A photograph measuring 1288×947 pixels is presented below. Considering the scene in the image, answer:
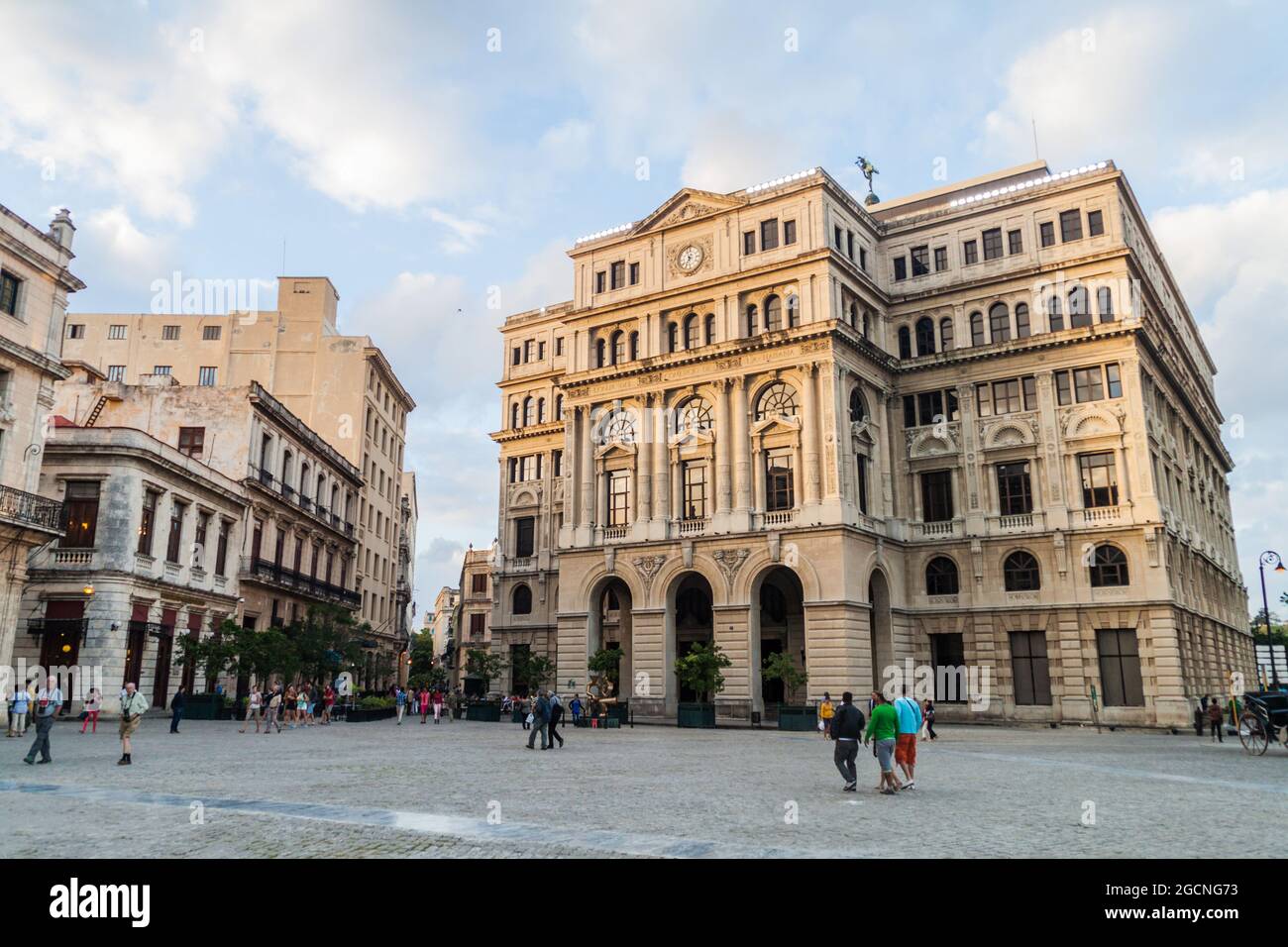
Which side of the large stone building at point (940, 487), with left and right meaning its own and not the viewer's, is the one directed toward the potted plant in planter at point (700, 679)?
front

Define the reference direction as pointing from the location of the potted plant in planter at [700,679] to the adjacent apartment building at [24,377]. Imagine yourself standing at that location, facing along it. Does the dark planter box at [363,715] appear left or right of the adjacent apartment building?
right

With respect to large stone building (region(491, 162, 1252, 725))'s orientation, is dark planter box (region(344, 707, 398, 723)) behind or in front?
in front

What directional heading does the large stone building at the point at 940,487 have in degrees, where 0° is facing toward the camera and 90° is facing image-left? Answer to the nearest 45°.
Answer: approximately 45°

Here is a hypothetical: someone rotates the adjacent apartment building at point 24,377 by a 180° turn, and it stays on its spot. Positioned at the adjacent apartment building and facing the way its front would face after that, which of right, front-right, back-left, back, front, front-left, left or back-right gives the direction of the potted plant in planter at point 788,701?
back-right

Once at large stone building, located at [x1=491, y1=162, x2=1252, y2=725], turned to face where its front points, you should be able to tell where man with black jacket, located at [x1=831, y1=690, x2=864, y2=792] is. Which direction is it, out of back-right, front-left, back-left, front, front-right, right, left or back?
front-left

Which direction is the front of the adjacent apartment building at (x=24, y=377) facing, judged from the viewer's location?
facing the viewer and to the right of the viewer

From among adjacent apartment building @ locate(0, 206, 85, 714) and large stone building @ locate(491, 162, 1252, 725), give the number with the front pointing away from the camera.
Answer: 0

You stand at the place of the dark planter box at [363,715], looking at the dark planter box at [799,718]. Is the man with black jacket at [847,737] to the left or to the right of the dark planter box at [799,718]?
right

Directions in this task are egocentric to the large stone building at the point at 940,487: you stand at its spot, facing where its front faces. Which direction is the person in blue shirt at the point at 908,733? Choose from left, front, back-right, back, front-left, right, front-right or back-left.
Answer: front-left
